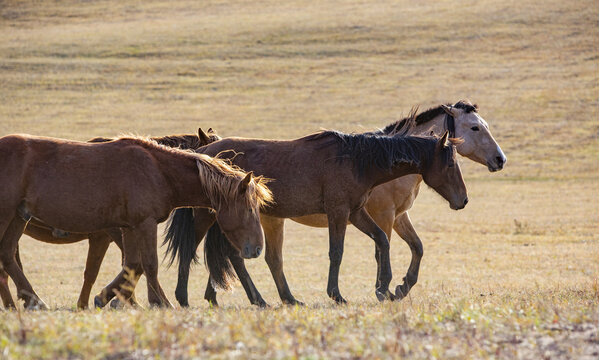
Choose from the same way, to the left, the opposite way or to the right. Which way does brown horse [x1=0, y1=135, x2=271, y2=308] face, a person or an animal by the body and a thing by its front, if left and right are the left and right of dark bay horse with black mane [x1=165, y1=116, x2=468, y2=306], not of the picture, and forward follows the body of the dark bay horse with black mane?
the same way

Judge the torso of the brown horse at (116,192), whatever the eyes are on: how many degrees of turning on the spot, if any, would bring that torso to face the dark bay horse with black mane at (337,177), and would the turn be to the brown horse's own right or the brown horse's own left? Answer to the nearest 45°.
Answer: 0° — it already faces it

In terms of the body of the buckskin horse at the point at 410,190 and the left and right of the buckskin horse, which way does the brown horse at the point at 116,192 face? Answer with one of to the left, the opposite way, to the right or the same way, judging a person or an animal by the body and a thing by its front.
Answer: the same way

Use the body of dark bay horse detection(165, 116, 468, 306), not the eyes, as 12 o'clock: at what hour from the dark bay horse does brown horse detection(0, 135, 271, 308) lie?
The brown horse is roughly at 5 o'clock from the dark bay horse.

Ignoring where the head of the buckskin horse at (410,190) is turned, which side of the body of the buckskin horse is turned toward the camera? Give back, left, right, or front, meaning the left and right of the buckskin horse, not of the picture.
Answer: right

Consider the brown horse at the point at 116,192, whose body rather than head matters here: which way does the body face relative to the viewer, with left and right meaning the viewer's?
facing to the right of the viewer

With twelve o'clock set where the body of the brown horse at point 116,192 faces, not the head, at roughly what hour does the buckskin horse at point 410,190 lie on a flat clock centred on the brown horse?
The buckskin horse is roughly at 11 o'clock from the brown horse.

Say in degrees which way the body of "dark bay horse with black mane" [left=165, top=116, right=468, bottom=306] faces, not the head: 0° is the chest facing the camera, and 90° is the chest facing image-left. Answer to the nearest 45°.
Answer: approximately 270°

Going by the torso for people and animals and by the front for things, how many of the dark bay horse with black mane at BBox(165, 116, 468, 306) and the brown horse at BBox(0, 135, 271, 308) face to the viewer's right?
2
